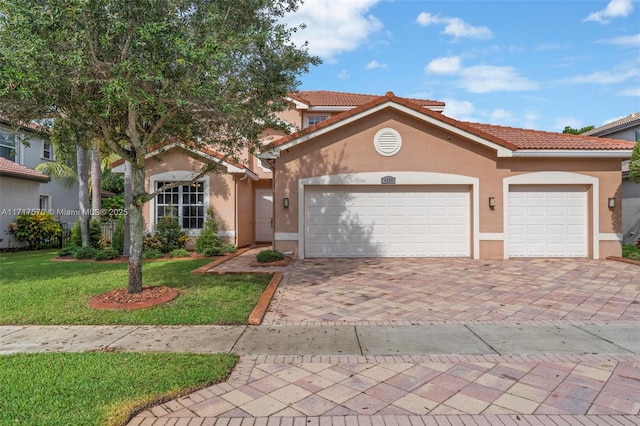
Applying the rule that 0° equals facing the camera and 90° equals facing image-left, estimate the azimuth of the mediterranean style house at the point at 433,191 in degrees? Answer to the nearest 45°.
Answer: approximately 0°

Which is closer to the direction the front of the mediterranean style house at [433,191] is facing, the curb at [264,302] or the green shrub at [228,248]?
the curb

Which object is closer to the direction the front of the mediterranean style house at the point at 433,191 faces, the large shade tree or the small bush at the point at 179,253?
the large shade tree

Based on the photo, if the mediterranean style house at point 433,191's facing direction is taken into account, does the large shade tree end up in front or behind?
in front

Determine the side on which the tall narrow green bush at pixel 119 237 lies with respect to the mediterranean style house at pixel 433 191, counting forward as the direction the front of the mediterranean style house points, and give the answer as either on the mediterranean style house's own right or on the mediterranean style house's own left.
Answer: on the mediterranean style house's own right

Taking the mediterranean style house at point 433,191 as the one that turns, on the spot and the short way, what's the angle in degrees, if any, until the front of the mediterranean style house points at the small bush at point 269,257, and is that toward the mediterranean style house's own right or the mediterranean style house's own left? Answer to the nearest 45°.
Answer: approximately 90° to the mediterranean style house's own right

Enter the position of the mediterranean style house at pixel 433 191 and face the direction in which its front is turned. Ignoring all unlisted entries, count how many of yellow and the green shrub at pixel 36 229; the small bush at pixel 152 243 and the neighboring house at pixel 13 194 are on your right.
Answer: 3

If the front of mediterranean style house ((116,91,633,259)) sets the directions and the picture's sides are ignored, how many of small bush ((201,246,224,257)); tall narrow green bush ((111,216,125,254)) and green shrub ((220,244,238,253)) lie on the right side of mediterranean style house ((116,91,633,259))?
3

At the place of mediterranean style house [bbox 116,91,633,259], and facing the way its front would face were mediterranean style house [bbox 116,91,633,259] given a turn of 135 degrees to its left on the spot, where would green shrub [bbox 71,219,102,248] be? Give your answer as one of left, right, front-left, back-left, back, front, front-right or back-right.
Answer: back-left

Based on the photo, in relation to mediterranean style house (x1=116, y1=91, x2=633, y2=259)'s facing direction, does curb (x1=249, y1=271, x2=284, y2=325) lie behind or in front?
in front

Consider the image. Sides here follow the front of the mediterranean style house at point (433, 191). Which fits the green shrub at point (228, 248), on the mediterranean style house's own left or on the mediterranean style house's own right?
on the mediterranean style house's own right

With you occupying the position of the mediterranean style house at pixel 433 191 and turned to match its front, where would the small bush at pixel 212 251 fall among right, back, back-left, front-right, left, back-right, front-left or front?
right

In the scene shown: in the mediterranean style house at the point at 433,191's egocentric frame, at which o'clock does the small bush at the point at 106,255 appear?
The small bush is roughly at 3 o'clock from the mediterranean style house.

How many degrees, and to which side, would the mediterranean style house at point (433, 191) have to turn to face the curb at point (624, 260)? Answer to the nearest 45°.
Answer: approximately 90° to its left

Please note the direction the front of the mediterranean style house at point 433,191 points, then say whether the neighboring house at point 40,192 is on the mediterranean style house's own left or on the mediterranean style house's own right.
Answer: on the mediterranean style house's own right

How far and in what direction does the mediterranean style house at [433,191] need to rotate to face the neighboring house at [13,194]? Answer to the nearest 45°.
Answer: approximately 90° to its right

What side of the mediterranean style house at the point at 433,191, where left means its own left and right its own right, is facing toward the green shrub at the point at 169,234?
right

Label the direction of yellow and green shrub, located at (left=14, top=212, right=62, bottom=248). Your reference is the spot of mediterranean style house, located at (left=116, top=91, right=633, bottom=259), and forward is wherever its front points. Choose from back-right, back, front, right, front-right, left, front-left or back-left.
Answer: right
